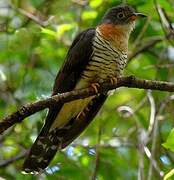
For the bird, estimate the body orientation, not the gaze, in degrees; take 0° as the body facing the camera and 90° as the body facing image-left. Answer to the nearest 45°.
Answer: approximately 315°
